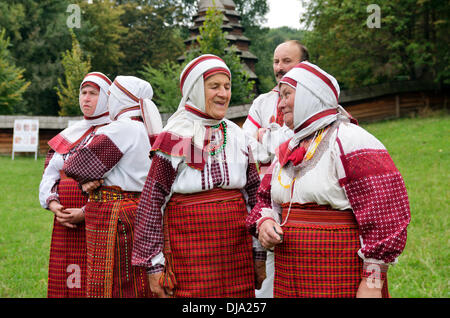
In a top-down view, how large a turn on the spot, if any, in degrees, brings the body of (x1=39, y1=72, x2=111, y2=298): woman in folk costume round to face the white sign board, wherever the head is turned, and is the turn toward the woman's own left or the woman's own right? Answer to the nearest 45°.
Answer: approximately 180°

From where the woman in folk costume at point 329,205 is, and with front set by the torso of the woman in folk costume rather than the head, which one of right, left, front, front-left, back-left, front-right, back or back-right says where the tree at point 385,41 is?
back-right

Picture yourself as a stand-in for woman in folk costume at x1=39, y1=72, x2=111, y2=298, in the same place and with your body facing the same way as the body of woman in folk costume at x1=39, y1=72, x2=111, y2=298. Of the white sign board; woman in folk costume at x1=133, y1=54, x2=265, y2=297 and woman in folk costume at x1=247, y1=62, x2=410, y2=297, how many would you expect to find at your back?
1

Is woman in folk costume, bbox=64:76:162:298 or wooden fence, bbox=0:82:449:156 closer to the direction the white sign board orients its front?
the woman in folk costume

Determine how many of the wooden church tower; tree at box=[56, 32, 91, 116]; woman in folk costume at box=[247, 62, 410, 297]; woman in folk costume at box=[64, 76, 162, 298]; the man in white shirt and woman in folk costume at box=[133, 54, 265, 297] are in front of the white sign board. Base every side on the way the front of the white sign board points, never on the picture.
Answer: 4

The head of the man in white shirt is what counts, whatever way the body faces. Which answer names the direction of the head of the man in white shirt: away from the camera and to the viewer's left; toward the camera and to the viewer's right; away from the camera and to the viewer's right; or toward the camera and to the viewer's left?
toward the camera and to the viewer's left

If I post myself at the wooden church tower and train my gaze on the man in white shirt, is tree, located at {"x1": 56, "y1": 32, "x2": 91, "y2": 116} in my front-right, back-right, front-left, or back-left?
front-right

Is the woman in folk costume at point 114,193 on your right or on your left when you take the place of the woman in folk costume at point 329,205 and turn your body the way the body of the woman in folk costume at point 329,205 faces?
on your right

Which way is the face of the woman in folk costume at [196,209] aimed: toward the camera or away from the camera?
toward the camera

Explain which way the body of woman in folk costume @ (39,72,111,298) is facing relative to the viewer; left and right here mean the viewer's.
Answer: facing the viewer
